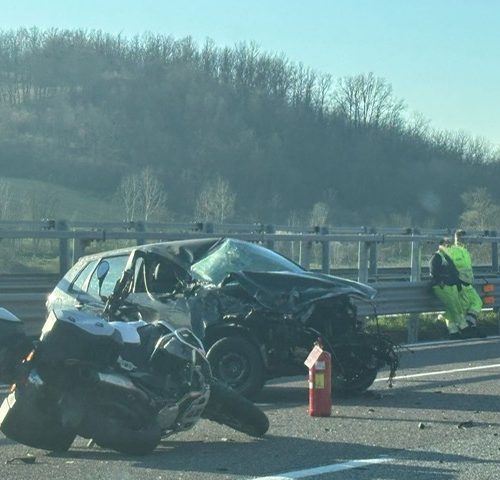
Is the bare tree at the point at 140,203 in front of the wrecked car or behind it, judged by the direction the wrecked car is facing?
behind

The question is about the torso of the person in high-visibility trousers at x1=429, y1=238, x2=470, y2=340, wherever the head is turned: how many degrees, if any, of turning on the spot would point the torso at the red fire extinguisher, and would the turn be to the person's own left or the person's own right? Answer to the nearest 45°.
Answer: approximately 45° to the person's own right

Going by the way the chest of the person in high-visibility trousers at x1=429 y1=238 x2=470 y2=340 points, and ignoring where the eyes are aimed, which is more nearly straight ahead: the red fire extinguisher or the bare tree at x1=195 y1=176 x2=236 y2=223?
the red fire extinguisher

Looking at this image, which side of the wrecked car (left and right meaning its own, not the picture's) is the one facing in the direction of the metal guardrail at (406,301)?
left

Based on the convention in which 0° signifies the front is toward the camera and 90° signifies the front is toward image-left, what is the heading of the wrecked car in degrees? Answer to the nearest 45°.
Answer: approximately 315°

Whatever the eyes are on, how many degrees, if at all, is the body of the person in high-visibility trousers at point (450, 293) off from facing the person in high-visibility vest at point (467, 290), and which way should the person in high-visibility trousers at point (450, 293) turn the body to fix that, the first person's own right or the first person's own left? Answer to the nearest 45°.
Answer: approximately 90° to the first person's own left

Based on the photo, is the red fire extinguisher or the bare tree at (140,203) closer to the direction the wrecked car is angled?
the red fire extinguisher

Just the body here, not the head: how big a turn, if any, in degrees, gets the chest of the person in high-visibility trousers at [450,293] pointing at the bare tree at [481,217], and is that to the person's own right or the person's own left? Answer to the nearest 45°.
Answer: approximately 135° to the person's own left

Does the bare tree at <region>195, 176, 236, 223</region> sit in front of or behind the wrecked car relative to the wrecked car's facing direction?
behind

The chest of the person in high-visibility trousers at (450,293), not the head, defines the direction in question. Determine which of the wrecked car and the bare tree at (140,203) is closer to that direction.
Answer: the wrecked car

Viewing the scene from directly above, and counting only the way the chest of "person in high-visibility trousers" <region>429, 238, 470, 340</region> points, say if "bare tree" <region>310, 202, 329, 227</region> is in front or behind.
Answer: behind
